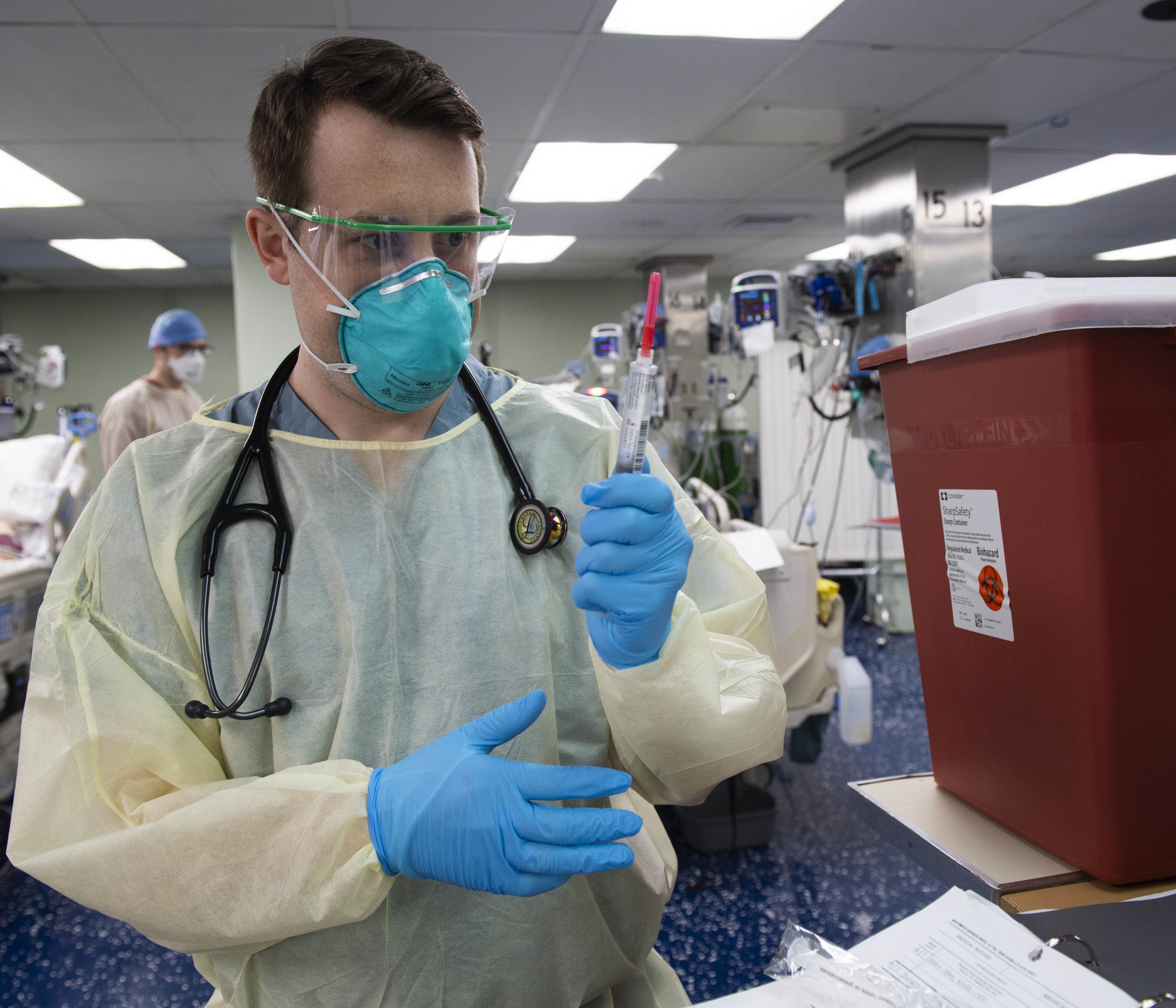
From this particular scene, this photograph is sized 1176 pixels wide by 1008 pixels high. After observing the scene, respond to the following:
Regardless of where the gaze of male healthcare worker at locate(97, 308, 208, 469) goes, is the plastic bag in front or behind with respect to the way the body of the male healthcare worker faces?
in front

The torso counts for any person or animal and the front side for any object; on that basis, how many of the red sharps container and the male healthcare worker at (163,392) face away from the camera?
0

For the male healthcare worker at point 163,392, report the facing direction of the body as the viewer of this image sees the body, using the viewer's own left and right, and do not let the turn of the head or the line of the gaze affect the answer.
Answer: facing the viewer and to the right of the viewer

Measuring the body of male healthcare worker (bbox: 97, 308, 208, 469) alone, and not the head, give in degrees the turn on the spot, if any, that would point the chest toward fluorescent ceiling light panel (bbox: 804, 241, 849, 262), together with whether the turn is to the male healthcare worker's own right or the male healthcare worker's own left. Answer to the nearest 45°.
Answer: approximately 45° to the male healthcare worker's own left

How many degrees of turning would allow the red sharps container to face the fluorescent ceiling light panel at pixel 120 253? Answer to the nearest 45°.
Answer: approximately 90° to its right

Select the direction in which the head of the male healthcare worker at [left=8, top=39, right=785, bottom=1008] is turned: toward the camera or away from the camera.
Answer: toward the camera

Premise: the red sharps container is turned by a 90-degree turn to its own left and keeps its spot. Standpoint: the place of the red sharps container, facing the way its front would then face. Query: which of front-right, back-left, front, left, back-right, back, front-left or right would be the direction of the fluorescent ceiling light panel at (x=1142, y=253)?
back-left

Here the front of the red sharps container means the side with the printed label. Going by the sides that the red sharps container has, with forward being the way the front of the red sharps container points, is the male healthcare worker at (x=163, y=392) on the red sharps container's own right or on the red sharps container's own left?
on the red sharps container's own right

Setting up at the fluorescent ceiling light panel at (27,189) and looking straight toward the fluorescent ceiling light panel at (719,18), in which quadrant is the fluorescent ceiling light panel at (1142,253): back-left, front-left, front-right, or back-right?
front-left

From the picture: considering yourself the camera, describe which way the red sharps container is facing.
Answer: facing the viewer and to the left of the viewer
